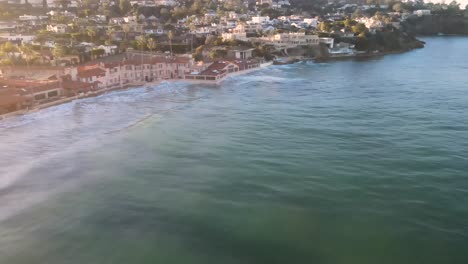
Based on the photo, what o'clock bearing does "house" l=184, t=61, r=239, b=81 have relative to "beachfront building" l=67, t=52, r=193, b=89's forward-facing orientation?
The house is roughly at 10 o'clock from the beachfront building.

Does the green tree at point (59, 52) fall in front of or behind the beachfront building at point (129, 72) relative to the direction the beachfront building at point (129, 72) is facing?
behind

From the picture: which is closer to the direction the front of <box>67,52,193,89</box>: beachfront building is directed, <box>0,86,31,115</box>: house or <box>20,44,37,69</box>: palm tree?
the house

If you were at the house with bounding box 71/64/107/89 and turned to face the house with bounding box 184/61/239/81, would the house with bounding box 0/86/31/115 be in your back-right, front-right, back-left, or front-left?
back-right

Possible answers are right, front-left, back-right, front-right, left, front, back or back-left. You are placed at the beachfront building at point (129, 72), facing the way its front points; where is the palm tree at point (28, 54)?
back

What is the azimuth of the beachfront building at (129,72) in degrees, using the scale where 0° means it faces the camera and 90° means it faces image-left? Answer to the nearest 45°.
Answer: approximately 315°

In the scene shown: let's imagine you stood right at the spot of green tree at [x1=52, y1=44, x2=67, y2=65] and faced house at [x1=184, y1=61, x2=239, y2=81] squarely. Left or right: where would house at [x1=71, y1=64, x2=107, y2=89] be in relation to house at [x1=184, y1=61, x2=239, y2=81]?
right

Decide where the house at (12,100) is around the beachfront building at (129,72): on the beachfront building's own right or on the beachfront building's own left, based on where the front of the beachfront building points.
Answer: on the beachfront building's own right

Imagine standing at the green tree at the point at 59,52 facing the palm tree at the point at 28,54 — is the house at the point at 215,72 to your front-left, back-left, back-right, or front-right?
back-left
